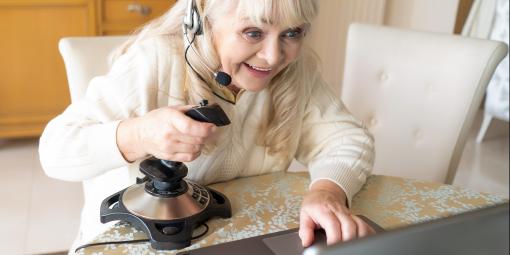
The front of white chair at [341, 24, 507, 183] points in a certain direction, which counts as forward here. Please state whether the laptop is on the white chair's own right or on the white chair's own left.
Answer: on the white chair's own left

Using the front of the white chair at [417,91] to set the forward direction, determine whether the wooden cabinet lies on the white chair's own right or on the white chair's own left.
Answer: on the white chair's own right

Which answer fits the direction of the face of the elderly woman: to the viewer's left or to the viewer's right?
to the viewer's right

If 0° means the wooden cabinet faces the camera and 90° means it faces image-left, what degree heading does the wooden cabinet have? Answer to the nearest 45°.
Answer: approximately 0°
